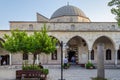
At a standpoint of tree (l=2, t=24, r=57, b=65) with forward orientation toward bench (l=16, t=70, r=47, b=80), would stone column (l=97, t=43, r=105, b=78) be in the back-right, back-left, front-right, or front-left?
front-left

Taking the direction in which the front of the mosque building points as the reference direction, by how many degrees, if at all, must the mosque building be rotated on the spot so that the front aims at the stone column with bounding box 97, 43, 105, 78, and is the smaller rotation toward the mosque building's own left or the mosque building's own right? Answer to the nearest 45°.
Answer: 0° — it already faces it

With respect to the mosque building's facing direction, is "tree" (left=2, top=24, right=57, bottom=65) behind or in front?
in front

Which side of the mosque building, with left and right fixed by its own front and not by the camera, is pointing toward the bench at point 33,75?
front

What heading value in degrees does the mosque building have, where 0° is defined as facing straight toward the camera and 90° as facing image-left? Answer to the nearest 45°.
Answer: approximately 0°
